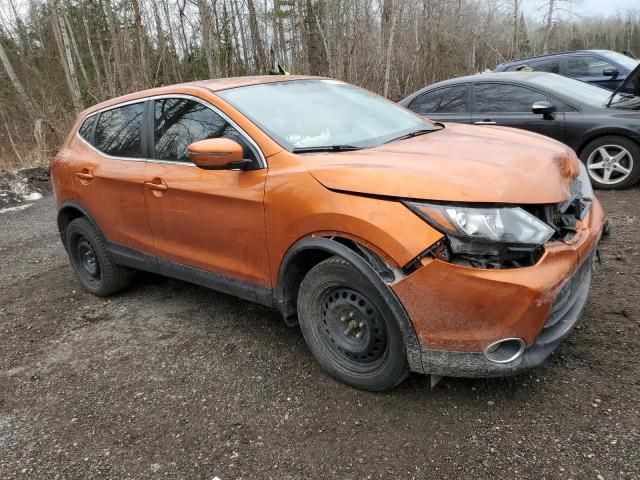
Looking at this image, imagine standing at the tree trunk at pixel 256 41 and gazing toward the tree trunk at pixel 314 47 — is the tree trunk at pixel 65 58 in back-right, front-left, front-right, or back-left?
back-right

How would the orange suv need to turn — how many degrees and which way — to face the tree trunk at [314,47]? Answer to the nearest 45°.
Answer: approximately 135° to its left

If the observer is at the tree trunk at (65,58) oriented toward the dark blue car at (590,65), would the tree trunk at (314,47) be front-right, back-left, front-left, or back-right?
front-left

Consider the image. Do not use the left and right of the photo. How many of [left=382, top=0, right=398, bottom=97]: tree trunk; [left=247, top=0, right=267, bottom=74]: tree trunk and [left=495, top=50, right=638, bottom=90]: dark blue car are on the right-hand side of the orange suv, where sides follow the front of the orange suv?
0

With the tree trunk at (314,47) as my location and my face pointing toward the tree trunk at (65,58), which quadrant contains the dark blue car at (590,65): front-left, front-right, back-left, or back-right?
back-left

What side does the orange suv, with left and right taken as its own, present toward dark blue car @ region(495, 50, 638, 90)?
left

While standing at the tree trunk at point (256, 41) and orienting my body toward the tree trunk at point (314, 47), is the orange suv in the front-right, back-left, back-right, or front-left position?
front-right

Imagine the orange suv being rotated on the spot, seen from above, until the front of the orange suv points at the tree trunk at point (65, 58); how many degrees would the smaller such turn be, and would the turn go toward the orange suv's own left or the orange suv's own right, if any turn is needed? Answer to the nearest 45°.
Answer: approximately 180°

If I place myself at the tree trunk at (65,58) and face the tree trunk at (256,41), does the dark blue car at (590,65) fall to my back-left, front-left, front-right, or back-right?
front-right

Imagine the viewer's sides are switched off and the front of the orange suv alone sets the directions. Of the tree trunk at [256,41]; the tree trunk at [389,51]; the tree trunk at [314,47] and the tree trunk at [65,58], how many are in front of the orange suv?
0

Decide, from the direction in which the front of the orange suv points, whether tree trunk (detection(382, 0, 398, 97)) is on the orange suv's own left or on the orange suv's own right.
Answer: on the orange suv's own left

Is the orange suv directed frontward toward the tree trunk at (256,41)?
no

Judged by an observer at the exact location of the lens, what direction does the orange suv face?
facing the viewer and to the right of the viewer
